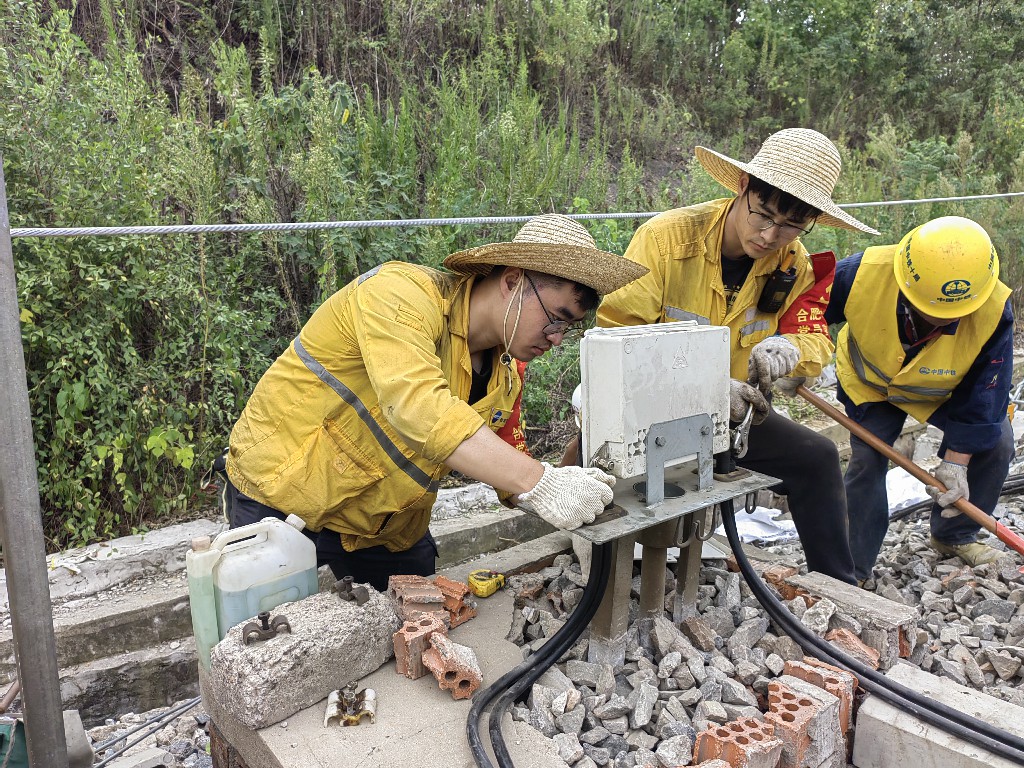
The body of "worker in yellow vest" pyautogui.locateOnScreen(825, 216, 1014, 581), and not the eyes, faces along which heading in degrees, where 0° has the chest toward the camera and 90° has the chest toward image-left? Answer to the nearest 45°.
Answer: approximately 0°

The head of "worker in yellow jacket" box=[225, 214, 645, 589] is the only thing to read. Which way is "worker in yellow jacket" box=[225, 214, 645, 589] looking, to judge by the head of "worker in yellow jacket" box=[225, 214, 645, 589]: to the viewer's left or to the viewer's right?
to the viewer's right

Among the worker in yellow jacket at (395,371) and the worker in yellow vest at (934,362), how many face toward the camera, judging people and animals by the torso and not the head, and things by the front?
1

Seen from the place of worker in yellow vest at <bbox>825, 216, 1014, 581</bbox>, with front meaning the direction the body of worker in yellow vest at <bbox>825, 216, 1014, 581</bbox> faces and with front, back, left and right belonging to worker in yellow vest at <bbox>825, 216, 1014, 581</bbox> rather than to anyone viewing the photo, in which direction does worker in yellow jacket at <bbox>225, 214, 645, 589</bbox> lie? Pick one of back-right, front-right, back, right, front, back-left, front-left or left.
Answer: front-right

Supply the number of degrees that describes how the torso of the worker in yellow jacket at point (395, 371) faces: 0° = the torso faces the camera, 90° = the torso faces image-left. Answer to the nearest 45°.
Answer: approximately 270°

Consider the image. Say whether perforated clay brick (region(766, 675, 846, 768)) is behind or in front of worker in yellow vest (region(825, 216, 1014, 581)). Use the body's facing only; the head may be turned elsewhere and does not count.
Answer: in front

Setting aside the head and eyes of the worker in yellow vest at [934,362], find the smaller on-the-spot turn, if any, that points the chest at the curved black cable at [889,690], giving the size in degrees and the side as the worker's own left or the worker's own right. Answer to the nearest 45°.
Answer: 0° — they already face it

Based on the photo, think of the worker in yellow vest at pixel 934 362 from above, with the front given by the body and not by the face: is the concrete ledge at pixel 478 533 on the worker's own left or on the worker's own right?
on the worker's own right

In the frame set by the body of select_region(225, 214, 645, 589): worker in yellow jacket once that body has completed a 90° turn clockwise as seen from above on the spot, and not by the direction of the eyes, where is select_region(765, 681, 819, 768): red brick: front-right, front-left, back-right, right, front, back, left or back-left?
front-left

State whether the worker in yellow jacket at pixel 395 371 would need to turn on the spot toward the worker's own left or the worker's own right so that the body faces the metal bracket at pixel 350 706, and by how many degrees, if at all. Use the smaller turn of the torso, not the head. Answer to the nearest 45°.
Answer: approximately 90° to the worker's own right
